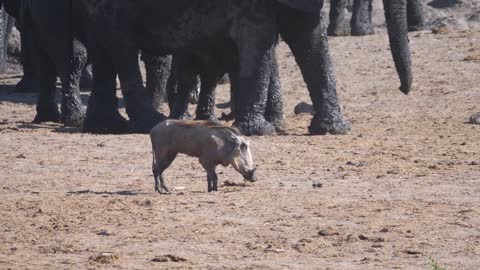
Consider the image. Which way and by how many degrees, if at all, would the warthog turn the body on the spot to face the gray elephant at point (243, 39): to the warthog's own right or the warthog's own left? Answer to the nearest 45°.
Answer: approximately 90° to the warthog's own left

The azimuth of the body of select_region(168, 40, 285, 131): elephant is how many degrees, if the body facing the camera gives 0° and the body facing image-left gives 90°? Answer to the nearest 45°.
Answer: approximately 270°

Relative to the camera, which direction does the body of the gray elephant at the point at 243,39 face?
to the viewer's right

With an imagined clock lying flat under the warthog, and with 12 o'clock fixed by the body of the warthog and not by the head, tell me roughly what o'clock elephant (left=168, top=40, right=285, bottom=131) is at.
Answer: The elephant is roughly at 9 o'clock from the warthog.

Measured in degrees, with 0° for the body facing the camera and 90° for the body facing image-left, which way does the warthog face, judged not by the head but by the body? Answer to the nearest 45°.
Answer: approximately 270°

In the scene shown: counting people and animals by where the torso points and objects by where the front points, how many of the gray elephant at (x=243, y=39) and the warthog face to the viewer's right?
2

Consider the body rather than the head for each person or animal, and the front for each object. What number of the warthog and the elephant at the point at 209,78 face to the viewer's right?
2
